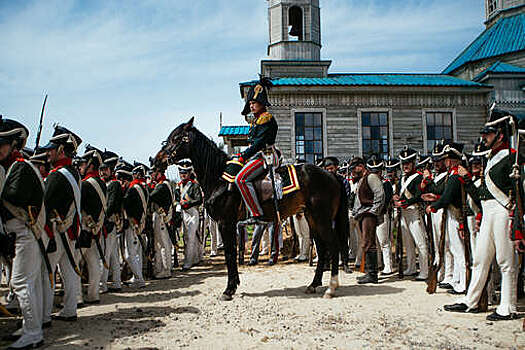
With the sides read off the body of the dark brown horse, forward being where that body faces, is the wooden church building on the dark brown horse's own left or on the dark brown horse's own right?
on the dark brown horse's own right

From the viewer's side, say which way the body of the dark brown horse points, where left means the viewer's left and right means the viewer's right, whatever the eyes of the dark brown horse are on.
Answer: facing to the left of the viewer

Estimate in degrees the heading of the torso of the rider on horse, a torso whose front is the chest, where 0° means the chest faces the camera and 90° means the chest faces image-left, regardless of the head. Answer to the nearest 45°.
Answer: approximately 90°
